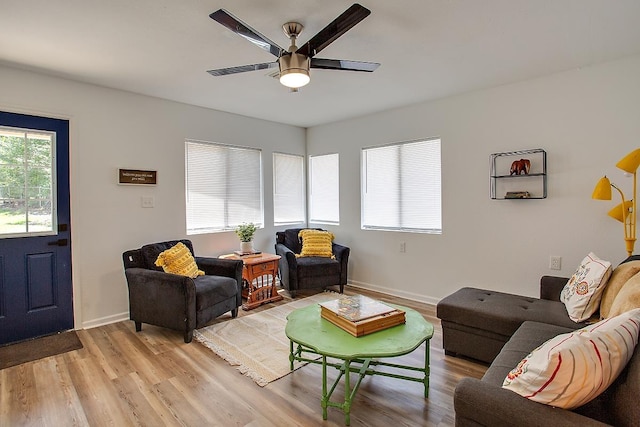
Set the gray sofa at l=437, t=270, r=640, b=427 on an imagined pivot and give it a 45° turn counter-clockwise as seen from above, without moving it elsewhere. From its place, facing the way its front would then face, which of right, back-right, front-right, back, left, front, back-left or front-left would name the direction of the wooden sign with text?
front-right

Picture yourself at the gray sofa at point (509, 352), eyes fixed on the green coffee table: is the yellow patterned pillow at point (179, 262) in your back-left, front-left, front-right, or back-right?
front-right

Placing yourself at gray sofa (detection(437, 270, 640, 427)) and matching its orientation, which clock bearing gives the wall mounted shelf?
The wall mounted shelf is roughly at 3 o'clock from the gray sofa.

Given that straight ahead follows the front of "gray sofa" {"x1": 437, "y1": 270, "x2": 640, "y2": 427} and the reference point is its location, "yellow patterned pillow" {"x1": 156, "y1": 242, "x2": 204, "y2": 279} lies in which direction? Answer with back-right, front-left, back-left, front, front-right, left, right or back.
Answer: front

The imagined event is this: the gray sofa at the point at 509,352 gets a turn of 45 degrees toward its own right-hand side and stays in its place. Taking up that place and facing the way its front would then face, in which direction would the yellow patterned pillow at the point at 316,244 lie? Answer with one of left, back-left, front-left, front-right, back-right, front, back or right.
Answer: front

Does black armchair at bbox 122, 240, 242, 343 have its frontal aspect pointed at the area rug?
yes

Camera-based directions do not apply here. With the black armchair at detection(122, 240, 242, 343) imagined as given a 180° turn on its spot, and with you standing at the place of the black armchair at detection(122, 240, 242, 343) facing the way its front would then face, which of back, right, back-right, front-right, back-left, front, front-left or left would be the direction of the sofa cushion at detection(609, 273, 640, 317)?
back

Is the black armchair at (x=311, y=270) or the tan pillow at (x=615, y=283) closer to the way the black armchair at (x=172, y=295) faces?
the tan pillow

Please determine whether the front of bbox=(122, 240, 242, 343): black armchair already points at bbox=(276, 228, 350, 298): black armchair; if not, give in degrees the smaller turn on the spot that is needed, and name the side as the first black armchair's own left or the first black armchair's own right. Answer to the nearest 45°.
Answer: approximately 45° to the first black armchair's own left

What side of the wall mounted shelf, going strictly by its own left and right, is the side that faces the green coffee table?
front

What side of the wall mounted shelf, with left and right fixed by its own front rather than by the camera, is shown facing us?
front

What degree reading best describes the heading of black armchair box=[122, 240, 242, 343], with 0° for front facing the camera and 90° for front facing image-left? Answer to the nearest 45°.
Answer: approximately 315°

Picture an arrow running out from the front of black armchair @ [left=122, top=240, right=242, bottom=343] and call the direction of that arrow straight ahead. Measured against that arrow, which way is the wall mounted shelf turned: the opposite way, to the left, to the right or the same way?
to the right

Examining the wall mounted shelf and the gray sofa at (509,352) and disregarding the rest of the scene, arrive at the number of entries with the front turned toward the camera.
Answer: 1

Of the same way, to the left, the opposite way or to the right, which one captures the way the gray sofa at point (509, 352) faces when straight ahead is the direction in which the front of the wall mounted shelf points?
to the right

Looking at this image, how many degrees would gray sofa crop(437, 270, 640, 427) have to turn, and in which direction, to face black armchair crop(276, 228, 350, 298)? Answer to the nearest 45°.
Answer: approximately 45° to its right

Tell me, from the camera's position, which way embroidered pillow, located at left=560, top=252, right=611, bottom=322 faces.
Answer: facing the viewer and to the left of the viewer

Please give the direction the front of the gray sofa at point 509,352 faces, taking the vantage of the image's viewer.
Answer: facing to the left of the viewer
